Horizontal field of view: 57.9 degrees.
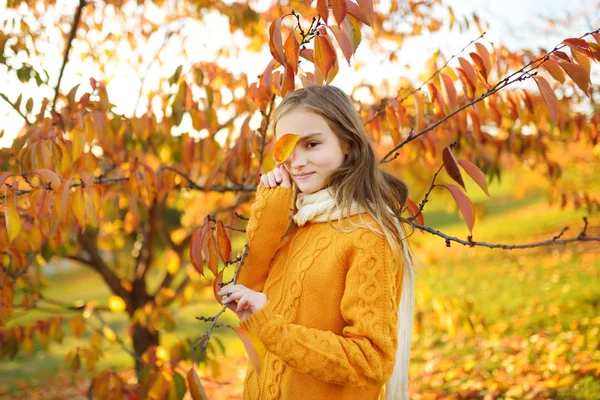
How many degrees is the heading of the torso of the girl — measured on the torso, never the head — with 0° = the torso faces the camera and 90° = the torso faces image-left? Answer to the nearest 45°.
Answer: approximately 45°

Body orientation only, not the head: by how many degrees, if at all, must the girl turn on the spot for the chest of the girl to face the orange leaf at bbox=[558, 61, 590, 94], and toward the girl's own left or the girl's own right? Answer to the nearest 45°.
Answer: approximately 135° to the girl's own left

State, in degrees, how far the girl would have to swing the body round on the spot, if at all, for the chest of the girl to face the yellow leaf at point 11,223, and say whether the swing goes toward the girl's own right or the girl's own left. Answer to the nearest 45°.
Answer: approximately 45° to the girl's own right

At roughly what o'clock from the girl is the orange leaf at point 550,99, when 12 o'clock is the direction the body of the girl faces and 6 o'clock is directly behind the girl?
The orange leaf is roughly at 8 o'clock from the girl.

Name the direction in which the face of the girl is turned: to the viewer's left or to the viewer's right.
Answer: to the viewer's left
